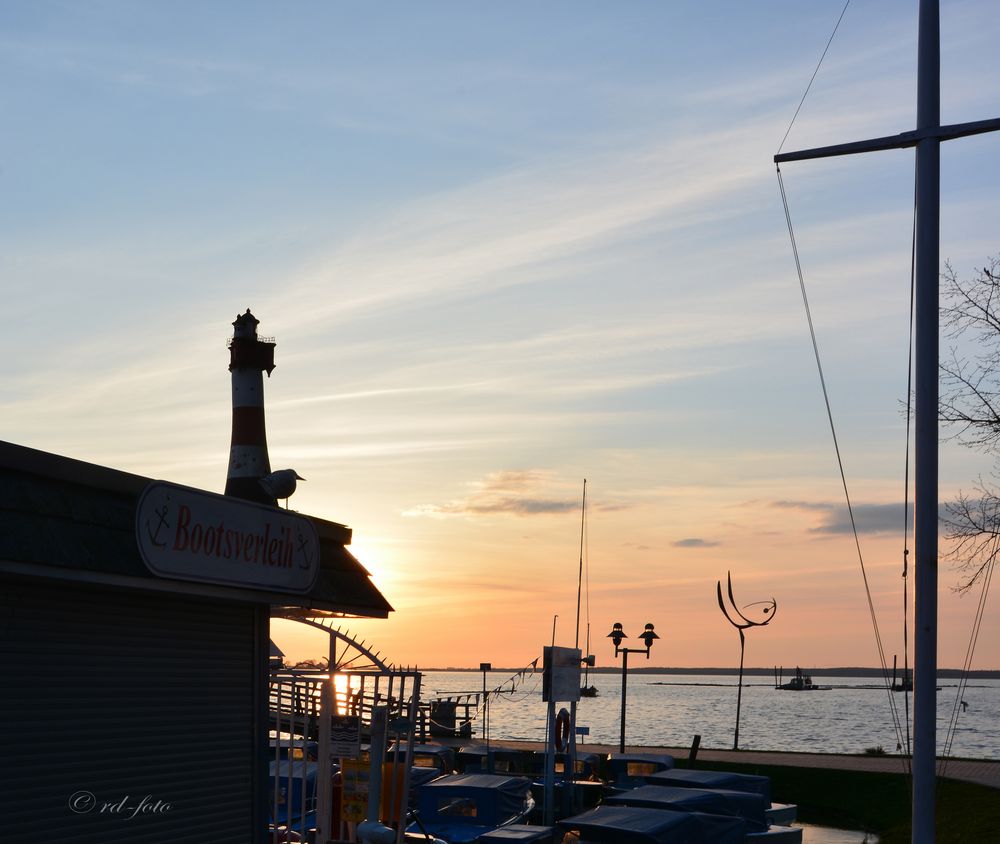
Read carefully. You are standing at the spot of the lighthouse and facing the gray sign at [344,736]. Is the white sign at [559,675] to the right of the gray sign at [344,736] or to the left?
left

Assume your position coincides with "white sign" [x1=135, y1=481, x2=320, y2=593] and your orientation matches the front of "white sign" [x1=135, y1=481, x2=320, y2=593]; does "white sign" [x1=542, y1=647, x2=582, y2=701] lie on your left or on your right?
on your left

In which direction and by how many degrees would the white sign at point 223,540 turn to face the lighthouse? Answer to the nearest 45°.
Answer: approximately 135° to its left

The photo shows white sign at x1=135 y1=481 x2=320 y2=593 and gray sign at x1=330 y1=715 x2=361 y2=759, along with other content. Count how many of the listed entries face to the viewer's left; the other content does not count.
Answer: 0

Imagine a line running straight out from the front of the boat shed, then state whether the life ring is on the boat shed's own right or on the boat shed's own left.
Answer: on the boat shed's own left

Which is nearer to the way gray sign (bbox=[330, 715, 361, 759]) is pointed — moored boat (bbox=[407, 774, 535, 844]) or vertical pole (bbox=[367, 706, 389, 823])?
the vertical pole

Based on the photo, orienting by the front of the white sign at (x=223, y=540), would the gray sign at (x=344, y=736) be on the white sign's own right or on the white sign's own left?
on the white sign's own left

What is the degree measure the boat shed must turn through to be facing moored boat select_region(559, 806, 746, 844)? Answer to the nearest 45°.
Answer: approximately 90° to its left

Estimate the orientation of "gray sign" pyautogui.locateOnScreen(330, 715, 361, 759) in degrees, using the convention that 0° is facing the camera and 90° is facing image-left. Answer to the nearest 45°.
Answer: approximately 0°

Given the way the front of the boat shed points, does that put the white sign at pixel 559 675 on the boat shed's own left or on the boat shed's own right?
on the boat shed's own left

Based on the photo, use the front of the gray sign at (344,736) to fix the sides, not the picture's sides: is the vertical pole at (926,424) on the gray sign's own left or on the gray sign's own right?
on the gray sign's own left

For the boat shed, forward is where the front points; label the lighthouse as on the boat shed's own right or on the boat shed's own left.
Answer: on the boat shed's own left

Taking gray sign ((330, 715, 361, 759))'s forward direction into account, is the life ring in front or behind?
behind

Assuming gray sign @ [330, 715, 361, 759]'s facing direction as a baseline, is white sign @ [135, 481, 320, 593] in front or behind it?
in front
